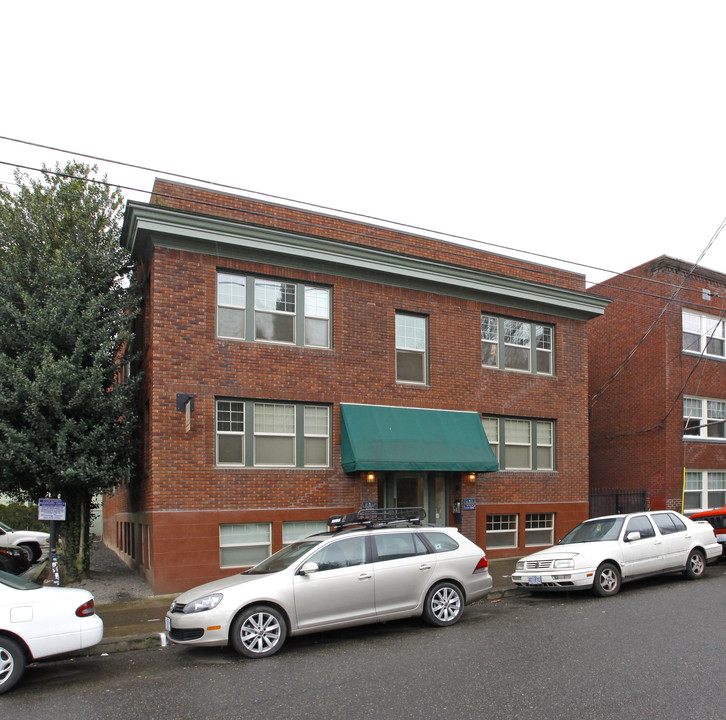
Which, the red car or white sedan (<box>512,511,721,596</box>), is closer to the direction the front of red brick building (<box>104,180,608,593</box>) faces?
the white sedan

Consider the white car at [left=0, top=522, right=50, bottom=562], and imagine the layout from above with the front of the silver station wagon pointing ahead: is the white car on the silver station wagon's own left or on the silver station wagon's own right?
on the silver station wagon's own right

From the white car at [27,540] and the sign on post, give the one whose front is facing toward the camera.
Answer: the sign on post

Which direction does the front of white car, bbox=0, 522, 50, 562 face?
to the viewer's right

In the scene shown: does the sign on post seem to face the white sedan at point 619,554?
no

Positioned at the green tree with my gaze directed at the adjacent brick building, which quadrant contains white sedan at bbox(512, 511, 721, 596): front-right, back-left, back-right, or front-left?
front-right

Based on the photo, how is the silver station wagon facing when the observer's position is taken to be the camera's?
facing the viewer and to the left of the viewer

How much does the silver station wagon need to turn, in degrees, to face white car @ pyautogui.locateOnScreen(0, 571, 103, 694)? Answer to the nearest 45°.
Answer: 0° — it already faces it

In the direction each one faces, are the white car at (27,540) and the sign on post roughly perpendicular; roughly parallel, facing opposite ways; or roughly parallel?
roughly perpendicular

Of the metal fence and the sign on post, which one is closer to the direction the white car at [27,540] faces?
the metal fence

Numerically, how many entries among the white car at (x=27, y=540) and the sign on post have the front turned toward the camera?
1

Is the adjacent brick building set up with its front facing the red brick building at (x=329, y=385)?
no

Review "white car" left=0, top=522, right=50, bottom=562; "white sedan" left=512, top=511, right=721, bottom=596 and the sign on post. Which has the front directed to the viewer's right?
the white car

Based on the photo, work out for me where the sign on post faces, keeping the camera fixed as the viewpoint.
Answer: facing the viewer
